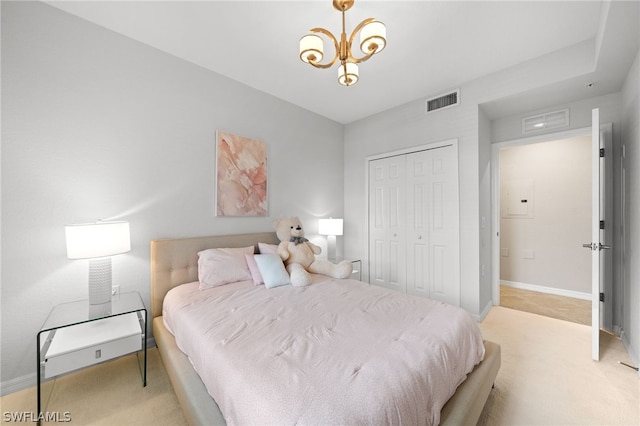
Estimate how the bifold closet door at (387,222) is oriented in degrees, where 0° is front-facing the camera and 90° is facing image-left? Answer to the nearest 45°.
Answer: approximately 45°

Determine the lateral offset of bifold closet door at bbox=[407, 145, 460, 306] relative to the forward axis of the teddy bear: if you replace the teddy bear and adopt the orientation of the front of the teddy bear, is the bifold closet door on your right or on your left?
on your left

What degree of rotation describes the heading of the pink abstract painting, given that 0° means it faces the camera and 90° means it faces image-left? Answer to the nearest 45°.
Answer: approximately 315°

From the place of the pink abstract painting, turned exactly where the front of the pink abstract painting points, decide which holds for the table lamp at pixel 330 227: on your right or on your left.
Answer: on your left

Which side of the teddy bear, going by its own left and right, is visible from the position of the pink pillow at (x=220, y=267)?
right

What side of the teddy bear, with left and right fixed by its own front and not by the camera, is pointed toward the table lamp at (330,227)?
left
